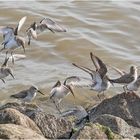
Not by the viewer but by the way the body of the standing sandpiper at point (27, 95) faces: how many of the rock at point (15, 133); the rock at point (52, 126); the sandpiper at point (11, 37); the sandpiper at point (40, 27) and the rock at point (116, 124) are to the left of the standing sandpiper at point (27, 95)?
2

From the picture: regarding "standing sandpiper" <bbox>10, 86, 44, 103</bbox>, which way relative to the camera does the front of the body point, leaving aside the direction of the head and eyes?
to the viewer's right

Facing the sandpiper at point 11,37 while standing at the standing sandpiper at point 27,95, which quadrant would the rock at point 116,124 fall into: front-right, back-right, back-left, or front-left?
back-right

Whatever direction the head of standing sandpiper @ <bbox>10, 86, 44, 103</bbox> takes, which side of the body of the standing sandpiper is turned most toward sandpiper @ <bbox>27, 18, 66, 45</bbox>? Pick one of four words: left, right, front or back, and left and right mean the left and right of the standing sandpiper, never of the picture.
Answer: left

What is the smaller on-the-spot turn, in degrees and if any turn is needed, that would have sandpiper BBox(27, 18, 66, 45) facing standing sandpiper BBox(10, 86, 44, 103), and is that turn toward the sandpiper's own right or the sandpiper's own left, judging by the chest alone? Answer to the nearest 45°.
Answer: approximately 45° to the sandpiper's own left

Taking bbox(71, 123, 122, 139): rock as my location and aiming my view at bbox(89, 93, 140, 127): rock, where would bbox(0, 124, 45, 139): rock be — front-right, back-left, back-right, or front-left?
back-left
